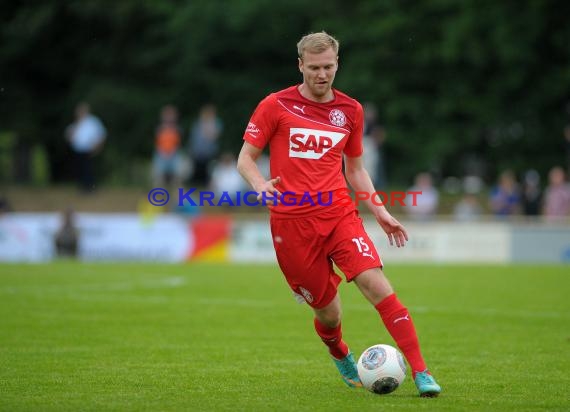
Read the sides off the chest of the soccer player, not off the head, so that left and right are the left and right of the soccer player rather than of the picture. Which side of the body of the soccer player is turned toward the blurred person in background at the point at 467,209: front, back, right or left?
back

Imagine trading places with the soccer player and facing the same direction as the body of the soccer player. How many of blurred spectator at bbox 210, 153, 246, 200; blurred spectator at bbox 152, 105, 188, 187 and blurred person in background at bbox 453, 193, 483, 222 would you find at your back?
3

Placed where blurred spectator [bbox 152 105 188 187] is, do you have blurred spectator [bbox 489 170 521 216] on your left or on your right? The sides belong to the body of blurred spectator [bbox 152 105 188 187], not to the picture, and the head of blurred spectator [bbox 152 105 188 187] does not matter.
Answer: on your left

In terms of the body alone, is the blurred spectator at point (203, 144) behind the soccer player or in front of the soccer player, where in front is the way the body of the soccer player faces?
behind

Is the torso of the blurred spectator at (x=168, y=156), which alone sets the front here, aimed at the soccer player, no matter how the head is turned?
yes

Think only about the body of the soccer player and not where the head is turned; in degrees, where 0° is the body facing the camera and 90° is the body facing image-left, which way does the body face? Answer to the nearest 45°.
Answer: approximately 0°

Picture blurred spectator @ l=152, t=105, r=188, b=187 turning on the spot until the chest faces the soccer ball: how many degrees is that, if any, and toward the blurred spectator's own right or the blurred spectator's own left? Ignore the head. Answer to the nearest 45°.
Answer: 0° — they already face it

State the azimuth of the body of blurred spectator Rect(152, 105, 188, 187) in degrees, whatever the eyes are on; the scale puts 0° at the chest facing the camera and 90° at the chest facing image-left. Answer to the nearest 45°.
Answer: approximately 0°

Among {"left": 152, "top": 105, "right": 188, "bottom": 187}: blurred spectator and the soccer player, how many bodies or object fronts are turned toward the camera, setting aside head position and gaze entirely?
2
